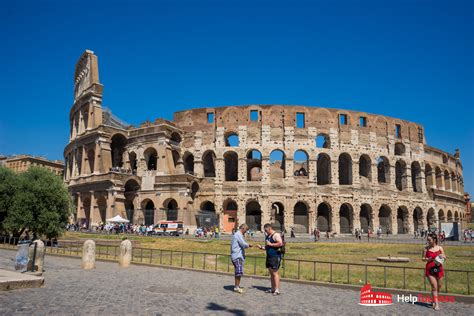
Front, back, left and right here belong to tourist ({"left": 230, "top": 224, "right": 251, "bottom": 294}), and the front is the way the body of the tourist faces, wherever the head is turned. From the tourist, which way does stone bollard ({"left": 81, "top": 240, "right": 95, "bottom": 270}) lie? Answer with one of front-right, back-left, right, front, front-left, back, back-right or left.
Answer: back-left

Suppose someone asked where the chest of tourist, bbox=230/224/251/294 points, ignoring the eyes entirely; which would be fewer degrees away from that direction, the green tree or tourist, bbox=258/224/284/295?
the tourist

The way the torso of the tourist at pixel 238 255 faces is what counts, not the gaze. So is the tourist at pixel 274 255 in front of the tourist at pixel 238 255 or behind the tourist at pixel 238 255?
in front

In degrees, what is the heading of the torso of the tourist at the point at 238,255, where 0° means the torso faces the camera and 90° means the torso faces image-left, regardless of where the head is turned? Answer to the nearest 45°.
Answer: approximately 270°

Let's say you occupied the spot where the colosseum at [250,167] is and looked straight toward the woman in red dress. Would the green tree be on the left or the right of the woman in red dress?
right

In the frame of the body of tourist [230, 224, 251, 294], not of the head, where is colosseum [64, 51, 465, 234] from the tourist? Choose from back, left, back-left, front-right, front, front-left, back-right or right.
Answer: left

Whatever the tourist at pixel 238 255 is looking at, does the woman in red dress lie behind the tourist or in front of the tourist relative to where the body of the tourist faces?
in front

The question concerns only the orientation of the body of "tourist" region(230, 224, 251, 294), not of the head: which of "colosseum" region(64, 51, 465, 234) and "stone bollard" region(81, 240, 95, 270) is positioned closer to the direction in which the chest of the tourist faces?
the colosseum

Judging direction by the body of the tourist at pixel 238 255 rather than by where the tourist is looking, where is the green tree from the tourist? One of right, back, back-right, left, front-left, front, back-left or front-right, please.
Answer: back-left

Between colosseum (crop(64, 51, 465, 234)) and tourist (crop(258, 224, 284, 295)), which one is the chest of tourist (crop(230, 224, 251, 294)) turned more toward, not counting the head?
the tourist
